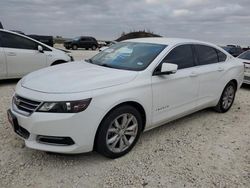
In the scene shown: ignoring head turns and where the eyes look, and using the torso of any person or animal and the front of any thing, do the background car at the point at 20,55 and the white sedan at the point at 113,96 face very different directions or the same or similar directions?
very different directions

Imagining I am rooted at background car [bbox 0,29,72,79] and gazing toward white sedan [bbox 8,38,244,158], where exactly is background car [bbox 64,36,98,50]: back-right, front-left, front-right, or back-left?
back-left

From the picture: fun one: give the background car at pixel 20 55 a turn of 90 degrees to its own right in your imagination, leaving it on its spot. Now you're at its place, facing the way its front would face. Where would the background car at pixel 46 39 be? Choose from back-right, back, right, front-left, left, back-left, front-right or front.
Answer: back

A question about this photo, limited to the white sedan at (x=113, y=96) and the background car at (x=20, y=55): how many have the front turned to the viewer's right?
1

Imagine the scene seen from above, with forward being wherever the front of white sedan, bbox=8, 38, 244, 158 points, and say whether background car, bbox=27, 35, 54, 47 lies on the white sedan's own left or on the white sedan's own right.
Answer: on the white sedan's own right

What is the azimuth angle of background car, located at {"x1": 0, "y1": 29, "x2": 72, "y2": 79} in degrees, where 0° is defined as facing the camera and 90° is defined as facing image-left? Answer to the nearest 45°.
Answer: approximately 270°

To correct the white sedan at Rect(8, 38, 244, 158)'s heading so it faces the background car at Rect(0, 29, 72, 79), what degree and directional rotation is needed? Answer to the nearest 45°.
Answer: approximately 90° to its right

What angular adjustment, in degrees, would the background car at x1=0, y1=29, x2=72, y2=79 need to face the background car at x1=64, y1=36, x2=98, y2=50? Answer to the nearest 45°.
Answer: approximately 90° to its left

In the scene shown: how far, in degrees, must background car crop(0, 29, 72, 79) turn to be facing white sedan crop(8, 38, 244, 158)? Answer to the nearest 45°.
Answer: approximately 90° to its right

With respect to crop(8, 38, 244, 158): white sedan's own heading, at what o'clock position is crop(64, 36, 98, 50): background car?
The background car is roughly at 4 o'clock from the white sedan.
